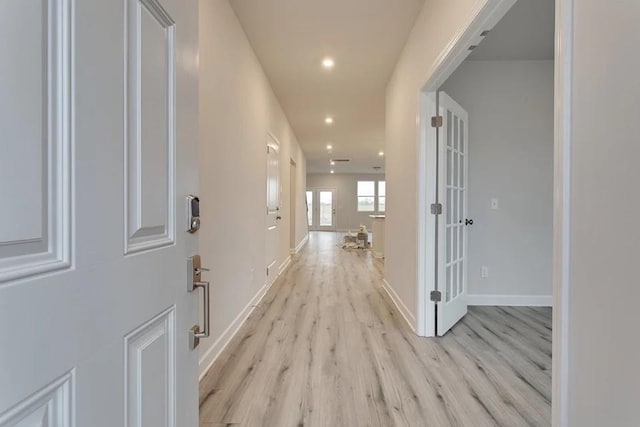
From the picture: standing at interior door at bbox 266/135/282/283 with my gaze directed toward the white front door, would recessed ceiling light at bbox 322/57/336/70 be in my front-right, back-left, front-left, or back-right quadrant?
front-left

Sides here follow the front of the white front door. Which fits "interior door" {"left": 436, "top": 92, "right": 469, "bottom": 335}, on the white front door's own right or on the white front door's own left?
on the white front door's own left

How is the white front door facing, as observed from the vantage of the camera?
facing the viewer and to the right of the viewer

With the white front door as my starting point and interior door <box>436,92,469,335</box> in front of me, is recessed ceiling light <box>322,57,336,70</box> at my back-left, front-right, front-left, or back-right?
front-left

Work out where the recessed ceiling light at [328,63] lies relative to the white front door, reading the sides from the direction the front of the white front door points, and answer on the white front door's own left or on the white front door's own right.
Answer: on the white front door's own left

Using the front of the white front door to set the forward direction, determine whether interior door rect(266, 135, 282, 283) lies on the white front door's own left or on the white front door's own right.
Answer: on the white front door's own left

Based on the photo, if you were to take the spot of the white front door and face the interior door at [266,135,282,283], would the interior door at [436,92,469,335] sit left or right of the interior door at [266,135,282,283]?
right
